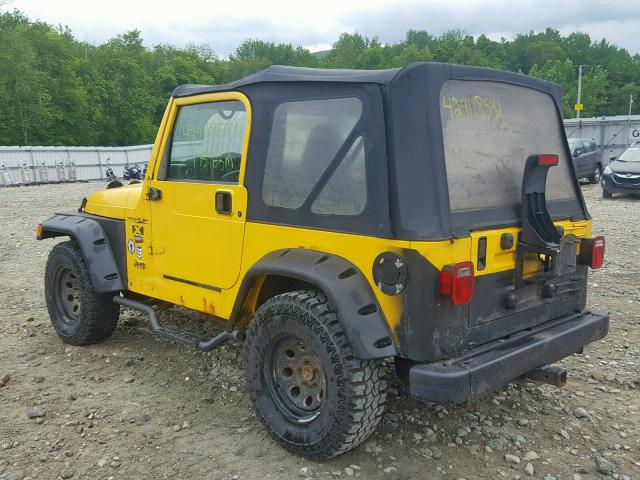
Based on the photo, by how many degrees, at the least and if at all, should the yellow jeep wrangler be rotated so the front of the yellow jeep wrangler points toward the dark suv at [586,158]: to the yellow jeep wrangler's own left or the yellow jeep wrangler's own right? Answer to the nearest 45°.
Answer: approximately 90° to the yellow jeep wrangler's own right

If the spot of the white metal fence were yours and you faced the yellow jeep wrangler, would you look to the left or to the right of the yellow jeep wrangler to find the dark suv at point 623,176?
left

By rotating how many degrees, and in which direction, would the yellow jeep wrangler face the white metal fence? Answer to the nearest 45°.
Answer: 0° — it already faces it

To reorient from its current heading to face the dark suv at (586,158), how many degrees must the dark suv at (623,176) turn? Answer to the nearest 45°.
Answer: approximately 135° to its right

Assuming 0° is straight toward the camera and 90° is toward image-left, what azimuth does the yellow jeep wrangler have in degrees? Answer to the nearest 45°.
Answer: approximately 135°

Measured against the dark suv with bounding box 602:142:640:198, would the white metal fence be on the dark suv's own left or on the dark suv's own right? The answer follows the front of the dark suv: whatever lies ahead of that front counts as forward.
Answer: on the dark suv's own right

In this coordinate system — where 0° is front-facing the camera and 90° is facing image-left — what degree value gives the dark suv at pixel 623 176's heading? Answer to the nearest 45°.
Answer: approximately 45°

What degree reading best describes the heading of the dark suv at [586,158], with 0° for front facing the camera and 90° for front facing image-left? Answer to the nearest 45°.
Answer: approximately 45°
